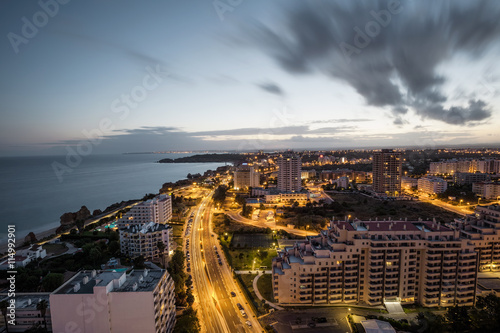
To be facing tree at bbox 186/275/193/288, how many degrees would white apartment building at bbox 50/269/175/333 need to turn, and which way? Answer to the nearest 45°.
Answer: approximately 45° to its left

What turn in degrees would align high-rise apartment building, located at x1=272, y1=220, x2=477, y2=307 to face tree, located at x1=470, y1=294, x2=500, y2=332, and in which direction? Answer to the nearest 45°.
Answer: approximately 90° to its left

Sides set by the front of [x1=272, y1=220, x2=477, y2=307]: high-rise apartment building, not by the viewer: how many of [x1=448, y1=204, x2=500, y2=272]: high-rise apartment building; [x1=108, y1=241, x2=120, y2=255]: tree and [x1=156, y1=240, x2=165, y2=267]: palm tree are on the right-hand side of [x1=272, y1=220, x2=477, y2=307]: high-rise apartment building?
2

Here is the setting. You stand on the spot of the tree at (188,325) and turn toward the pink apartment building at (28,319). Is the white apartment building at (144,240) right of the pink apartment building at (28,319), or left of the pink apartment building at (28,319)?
right

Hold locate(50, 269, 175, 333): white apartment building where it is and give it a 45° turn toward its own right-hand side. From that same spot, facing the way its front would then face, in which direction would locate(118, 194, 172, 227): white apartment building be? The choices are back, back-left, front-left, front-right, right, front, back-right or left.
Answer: back-left

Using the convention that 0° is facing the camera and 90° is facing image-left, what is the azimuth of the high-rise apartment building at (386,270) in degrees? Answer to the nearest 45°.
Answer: approximately 0°
